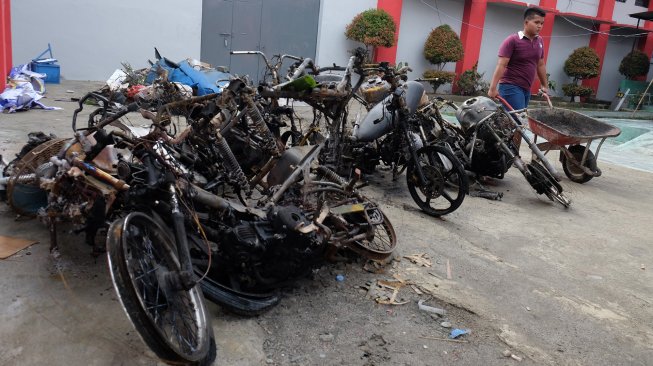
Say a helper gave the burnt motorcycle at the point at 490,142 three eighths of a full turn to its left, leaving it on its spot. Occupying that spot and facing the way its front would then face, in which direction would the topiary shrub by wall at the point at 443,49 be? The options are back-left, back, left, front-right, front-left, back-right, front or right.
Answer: front

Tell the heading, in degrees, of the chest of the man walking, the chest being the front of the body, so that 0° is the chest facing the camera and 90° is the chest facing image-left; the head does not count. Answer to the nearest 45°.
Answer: approximately 315°

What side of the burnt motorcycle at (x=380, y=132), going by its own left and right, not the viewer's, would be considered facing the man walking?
left

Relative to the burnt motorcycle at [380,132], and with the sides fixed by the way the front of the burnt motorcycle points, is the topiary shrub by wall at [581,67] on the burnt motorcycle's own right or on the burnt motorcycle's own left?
on the burnt motorcycle's own left

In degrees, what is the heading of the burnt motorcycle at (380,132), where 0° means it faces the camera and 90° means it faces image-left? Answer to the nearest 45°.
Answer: approximately 315°

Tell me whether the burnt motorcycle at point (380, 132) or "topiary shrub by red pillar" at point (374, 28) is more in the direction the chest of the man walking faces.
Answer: the burnt motorcycle

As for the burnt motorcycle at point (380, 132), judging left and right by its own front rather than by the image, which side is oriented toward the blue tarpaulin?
back

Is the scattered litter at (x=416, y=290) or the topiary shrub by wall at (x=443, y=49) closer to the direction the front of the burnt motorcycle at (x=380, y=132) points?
the scattered litter

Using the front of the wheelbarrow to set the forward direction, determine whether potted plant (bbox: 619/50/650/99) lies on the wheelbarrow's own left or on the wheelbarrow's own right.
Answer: on the wheelbarrow's own left
